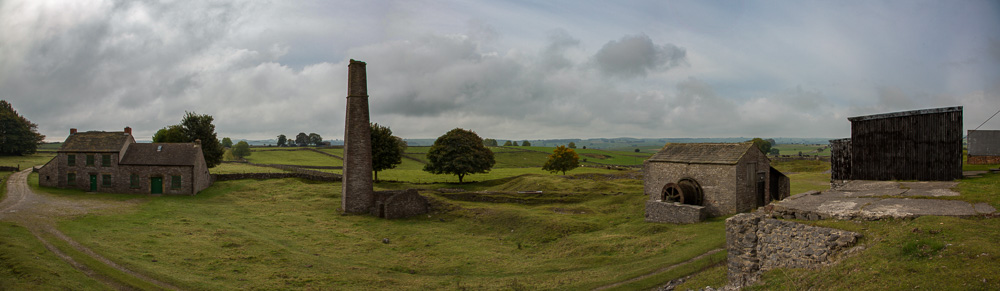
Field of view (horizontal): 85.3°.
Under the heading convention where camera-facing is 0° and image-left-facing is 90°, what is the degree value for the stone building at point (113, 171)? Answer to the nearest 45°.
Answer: approximately 0°

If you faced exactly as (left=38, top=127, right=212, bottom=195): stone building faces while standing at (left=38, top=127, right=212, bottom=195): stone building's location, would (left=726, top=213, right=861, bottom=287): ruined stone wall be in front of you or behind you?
in front

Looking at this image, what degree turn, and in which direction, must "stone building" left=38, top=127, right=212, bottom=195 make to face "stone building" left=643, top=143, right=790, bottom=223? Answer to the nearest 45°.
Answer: approximately 45° to its left

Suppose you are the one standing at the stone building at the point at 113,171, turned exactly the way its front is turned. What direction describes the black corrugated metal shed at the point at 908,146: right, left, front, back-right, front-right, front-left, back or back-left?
front-left

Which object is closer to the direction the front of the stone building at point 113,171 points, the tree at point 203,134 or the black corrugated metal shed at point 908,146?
the black corrugated metal shed

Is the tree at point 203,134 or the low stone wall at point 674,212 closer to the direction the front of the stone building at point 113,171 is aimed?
the low stone wall

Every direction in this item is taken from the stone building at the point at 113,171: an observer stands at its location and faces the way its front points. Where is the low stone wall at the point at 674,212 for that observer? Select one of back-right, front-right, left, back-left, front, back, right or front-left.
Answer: front-left

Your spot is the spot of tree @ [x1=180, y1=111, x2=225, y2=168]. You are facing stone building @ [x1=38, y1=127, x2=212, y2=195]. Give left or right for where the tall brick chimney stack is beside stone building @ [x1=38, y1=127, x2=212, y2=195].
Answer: left

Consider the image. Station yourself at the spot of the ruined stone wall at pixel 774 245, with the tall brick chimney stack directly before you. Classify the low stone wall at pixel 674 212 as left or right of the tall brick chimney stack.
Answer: right

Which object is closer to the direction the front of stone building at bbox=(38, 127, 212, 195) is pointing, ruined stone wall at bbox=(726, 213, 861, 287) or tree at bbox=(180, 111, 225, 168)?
the ruined stone wall
